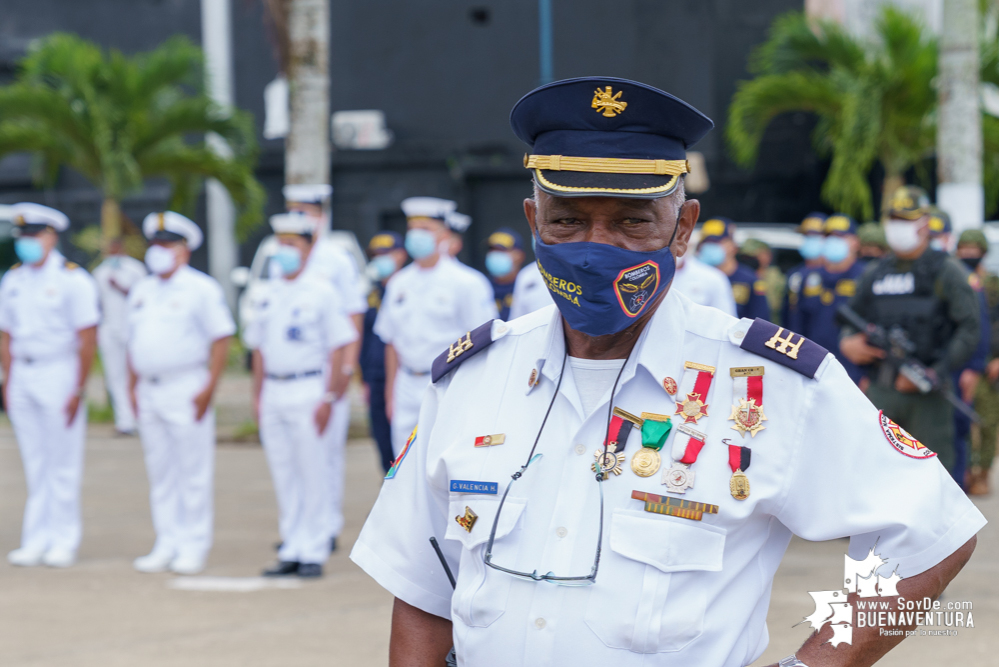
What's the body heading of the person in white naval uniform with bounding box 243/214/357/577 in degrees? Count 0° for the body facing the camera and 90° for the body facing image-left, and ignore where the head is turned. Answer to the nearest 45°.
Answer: approximately 45°

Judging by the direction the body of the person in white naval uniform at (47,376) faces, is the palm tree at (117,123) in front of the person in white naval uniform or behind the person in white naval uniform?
behind

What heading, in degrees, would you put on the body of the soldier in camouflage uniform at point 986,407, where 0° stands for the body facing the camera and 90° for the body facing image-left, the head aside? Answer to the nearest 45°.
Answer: approximately 45°

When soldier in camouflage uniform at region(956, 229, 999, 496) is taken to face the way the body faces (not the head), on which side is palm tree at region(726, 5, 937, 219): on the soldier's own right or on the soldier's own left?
on the soldier's own right

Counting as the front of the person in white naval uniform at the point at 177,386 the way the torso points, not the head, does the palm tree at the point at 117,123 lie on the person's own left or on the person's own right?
on the person's own right

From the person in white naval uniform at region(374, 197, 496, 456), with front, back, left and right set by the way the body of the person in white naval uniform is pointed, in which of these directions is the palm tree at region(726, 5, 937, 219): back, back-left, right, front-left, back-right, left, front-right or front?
back

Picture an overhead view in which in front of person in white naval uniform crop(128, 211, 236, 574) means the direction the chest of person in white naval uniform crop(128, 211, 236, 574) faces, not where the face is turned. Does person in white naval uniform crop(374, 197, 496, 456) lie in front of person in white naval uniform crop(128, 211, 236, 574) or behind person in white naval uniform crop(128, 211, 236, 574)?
behind

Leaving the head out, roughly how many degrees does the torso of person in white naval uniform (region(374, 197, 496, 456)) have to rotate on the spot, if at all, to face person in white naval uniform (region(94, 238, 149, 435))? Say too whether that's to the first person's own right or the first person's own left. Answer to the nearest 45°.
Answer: approximately 90° to the first person's own right

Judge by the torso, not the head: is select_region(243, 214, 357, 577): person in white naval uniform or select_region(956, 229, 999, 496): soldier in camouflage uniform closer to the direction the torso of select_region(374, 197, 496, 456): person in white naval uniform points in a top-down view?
the person in white naval uniform
